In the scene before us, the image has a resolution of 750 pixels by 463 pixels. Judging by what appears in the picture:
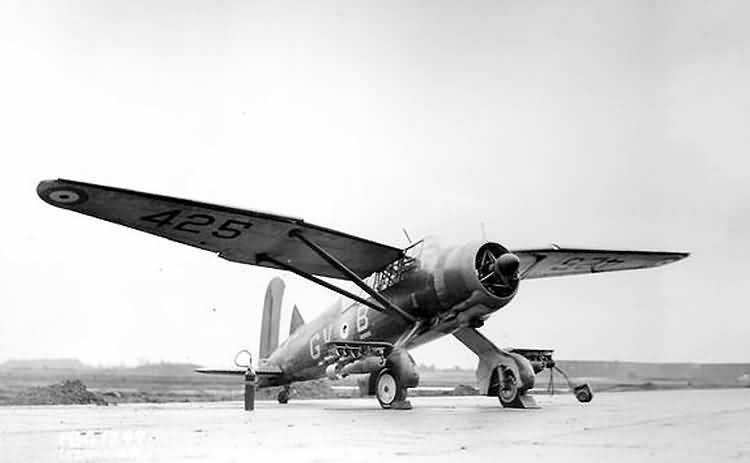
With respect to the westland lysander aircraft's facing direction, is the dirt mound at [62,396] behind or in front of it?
behind

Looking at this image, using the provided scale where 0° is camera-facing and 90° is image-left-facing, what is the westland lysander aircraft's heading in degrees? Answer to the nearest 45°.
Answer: approximately 315°
